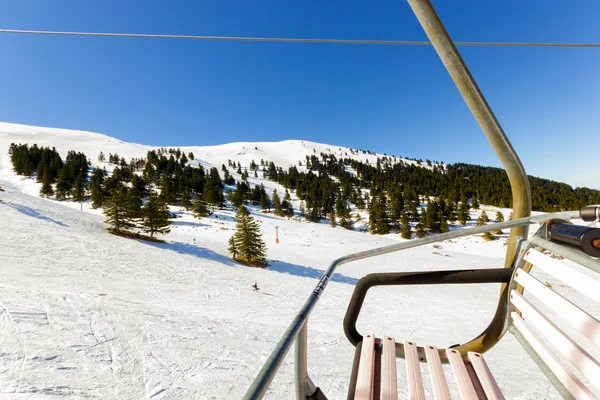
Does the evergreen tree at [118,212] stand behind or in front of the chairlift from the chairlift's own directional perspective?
in front

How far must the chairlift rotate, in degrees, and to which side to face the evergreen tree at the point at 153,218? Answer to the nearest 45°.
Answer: approximately 45° to its right

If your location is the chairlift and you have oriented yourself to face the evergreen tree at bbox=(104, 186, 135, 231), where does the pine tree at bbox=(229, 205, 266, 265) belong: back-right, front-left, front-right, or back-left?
front-right

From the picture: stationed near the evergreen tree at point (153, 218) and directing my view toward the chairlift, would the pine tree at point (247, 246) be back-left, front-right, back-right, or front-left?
front-left

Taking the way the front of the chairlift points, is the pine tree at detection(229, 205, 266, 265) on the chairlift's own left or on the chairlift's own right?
on the chairlift's own right

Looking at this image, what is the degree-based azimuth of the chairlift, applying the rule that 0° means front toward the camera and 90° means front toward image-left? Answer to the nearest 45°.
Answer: approximately 90°
